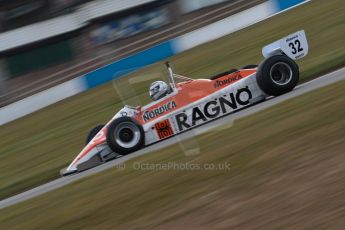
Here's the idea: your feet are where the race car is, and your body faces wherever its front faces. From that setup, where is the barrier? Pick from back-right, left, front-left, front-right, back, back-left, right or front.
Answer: right

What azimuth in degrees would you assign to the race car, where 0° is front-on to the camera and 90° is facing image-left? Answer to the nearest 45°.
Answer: approximately 90°
